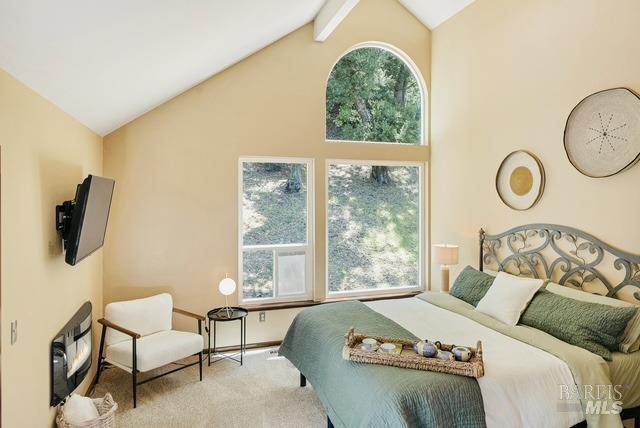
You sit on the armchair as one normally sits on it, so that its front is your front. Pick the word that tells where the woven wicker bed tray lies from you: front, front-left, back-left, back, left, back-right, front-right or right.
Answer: front

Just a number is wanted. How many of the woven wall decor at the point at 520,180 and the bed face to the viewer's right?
0

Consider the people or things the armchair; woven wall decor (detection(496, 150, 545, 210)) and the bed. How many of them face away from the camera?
0

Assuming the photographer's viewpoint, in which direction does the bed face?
facing the viewer and to the left of the viewer

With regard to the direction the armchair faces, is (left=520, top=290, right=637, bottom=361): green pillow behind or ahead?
ahead

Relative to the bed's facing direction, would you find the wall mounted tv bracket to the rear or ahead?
ahead

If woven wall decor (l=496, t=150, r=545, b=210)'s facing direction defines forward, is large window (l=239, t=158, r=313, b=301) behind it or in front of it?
in front

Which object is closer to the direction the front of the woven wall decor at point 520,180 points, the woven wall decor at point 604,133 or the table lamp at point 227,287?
the table lamp

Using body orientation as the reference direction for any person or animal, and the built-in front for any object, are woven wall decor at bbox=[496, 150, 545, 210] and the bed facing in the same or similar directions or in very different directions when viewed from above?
same or similar directions

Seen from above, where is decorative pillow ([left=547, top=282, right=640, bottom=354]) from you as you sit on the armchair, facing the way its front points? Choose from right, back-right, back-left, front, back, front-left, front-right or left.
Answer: front

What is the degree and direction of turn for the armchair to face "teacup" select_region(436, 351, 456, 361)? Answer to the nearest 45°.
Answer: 0° — it already faces it
